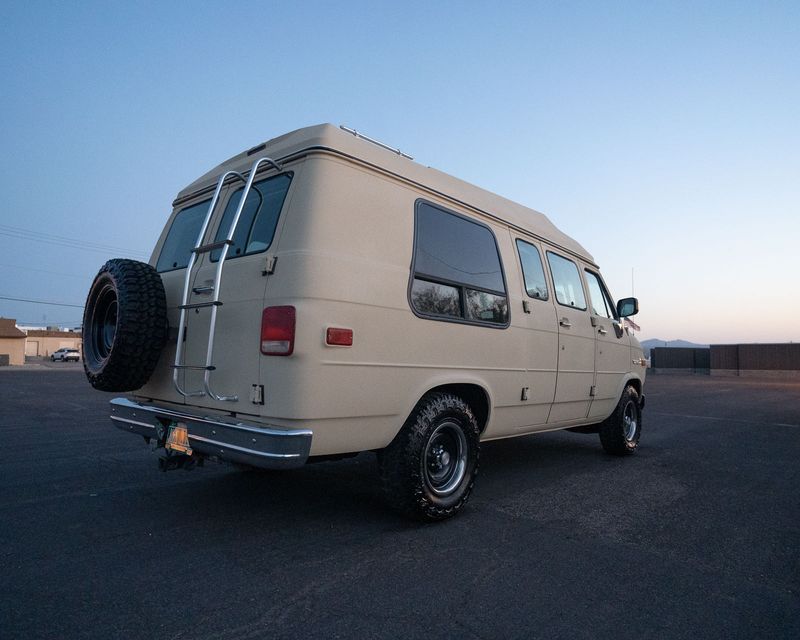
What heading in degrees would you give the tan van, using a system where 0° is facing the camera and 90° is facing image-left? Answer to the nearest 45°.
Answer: approximately 225°
